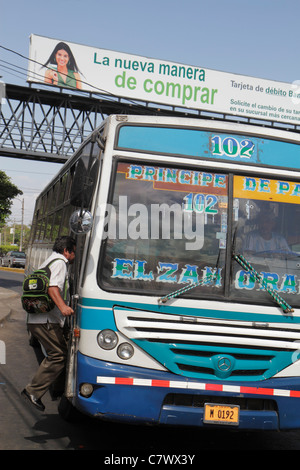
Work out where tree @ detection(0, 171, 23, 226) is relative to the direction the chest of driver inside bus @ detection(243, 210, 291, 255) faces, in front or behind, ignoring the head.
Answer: behind

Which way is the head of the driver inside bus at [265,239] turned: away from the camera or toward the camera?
toward the camera

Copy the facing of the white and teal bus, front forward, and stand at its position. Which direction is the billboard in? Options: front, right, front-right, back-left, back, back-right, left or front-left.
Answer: back

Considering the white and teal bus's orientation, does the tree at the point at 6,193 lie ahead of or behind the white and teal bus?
behind

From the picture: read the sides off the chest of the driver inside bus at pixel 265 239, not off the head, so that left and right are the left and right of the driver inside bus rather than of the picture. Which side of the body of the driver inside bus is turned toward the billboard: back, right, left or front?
back

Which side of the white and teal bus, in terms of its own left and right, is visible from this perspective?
front
